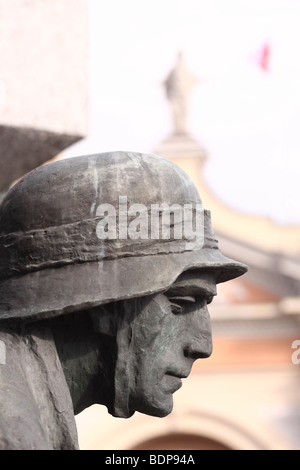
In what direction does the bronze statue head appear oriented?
to the viewer's right
